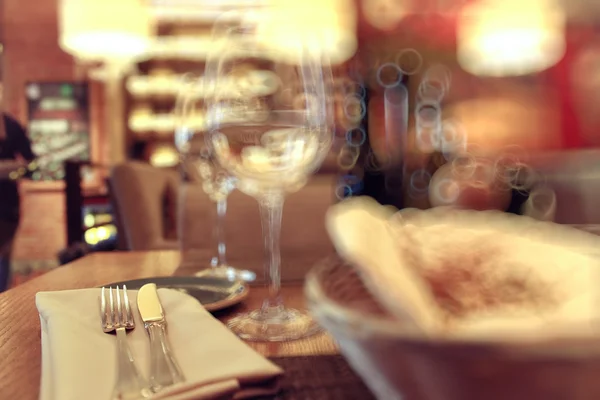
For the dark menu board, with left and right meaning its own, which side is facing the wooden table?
front

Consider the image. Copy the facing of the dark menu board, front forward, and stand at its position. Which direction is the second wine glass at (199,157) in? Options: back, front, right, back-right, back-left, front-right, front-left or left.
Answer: front

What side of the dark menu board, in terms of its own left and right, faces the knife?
front

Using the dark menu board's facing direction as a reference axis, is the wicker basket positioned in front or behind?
in front

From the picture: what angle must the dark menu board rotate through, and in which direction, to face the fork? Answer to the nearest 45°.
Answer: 0° — it already faces it

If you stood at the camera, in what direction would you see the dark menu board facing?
facing the viewer

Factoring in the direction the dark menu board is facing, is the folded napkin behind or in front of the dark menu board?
in front

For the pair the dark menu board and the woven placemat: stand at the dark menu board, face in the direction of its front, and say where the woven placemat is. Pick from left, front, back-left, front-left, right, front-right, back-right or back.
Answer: front
